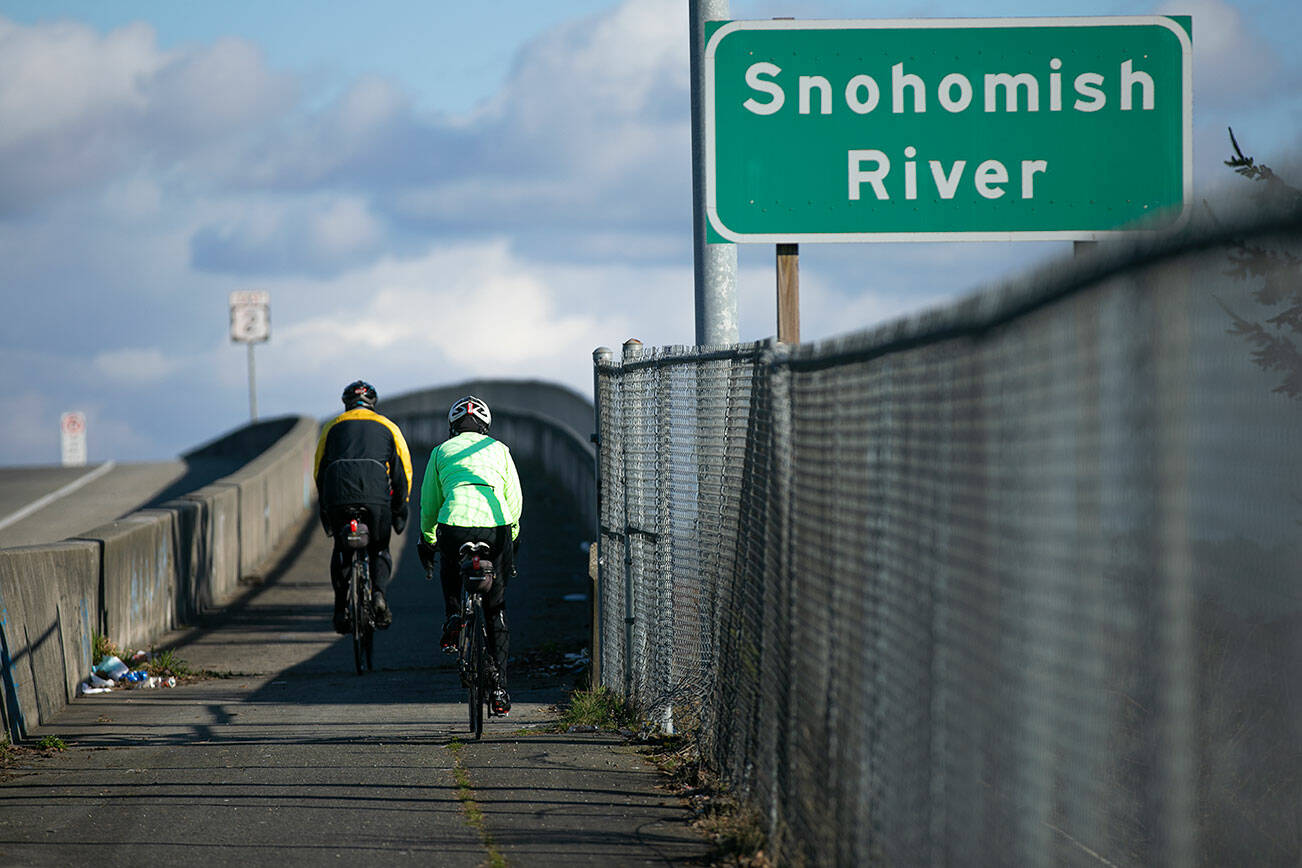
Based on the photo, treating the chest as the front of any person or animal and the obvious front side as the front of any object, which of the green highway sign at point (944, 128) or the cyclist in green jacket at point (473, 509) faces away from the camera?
the cyclist in green jacket

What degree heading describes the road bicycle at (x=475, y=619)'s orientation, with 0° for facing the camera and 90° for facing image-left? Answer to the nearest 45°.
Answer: approximately 180°

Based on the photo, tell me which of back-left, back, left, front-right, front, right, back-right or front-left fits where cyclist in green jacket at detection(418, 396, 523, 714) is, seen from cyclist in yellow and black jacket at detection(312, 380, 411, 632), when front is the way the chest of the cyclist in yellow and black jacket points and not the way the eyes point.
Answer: back

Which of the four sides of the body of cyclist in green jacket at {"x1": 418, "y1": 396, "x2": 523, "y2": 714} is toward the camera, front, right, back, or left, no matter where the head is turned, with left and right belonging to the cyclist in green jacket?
back

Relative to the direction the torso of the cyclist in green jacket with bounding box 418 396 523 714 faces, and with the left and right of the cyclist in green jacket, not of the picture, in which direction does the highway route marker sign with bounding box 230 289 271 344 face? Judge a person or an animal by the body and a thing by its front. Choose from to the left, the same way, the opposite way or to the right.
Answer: the opposite way

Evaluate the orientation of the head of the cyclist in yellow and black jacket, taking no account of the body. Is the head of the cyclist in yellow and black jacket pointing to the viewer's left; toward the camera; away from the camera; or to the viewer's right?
away from the camera

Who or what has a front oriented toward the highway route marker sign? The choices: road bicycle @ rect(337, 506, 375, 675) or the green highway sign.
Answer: the road bicycle

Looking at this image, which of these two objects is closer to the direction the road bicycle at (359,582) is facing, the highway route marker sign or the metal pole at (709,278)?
the highway route marker sign

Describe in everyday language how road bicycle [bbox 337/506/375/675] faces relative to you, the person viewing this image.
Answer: facing away from the viewer

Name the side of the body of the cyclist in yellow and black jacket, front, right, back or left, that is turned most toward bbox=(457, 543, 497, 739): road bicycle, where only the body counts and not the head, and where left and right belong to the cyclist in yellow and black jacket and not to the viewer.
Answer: back

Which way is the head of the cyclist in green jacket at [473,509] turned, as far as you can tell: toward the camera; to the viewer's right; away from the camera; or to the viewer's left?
away from the camera

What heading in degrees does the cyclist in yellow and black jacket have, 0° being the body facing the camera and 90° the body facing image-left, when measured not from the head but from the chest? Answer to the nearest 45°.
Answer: approximately 180°

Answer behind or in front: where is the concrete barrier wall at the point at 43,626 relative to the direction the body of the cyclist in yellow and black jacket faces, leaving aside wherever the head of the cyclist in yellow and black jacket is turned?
behind

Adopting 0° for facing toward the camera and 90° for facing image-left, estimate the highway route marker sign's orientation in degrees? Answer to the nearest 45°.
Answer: approximately 0°

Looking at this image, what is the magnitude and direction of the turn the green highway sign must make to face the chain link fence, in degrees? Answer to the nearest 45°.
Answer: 0° — it already faces it

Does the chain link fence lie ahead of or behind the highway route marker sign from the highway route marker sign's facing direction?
ahead
